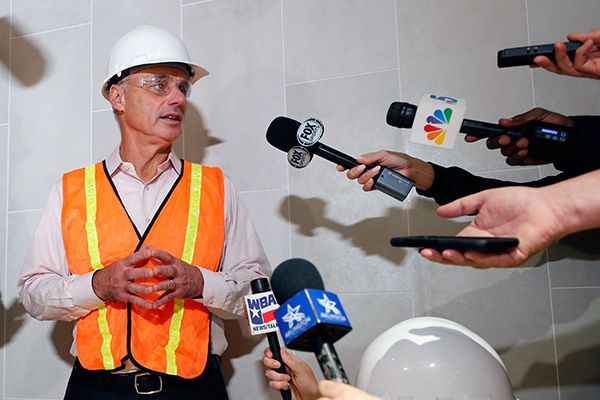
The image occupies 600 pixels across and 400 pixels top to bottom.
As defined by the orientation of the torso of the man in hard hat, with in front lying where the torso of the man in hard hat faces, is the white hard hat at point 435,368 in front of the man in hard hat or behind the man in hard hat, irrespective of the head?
in front

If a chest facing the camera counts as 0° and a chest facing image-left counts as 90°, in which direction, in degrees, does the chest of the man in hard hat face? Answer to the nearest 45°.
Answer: approximately 0°

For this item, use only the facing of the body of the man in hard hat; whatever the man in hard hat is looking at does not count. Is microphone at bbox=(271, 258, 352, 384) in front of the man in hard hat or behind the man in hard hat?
in front

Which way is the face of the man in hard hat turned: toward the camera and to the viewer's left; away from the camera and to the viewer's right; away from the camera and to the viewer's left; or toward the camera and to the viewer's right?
toward the camera and to the viewer's right
